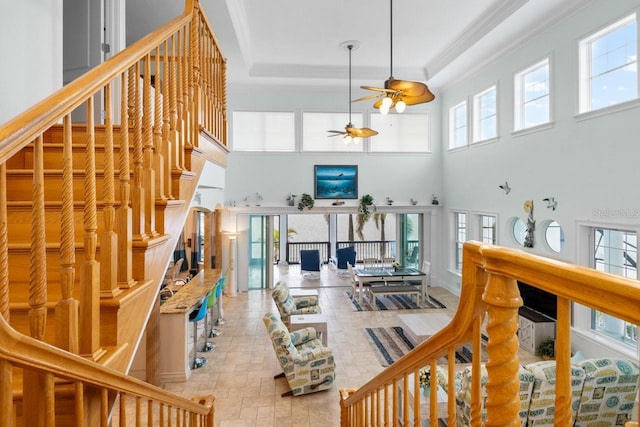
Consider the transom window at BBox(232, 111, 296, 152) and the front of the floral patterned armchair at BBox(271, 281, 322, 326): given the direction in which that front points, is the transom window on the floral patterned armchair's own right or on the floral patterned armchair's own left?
on the floral patterned armchair's own left

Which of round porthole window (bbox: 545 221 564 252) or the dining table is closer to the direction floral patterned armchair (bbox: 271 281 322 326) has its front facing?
the round porthole window

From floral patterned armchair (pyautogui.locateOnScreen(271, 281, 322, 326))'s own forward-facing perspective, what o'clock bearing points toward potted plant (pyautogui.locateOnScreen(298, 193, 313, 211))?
The potted plant is roughly at 9 o'clock from the floral patterned armchair.

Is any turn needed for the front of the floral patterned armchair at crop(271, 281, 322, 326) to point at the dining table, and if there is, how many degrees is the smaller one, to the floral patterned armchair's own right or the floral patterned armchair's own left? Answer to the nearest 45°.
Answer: approximately 45° to the floral patterned armchair's own left

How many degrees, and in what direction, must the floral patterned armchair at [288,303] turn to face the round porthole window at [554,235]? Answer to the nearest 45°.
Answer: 0° — it already faces it

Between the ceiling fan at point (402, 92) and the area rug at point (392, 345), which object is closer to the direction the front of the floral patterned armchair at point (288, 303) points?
the area rug

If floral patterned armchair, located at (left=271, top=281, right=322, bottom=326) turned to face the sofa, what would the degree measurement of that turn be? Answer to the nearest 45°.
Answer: approximately 45° to its right

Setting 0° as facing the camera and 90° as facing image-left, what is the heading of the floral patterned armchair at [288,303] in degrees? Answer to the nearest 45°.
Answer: approximately 270°

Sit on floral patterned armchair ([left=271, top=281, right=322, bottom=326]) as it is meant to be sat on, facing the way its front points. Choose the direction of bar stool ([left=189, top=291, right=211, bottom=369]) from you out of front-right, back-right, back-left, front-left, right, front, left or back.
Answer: back-right

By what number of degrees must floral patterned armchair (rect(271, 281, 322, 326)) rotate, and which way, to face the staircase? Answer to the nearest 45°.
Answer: approximately 90° to its right

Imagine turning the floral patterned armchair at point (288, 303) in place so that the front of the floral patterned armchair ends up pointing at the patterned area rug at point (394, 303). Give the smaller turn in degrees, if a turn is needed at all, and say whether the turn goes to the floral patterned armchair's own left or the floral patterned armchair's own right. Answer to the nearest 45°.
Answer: approximately 45° to the floral patterned armchair's own left
